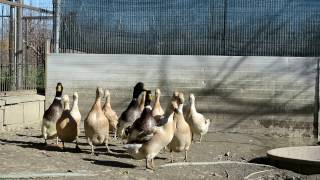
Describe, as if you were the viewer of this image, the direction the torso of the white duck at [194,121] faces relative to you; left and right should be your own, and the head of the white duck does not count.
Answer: facing the viewer and to the left of the viewer

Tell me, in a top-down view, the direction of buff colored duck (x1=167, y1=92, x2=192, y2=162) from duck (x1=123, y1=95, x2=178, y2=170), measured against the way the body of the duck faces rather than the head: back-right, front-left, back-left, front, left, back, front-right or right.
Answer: front-left

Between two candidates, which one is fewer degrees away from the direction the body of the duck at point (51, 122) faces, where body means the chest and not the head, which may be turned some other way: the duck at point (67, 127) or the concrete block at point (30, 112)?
the duck

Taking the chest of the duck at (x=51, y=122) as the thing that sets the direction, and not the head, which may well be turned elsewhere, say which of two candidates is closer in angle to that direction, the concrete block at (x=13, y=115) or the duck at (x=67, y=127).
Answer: the duck

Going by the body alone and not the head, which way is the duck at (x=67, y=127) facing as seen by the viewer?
toward the camera

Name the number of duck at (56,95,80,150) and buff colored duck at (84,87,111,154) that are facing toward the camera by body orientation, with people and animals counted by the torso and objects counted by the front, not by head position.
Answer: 2

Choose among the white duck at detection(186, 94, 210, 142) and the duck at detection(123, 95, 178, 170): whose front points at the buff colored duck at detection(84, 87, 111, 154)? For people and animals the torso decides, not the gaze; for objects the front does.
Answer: the white duck

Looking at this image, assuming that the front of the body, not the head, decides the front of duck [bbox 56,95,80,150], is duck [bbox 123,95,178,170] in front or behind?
in front
